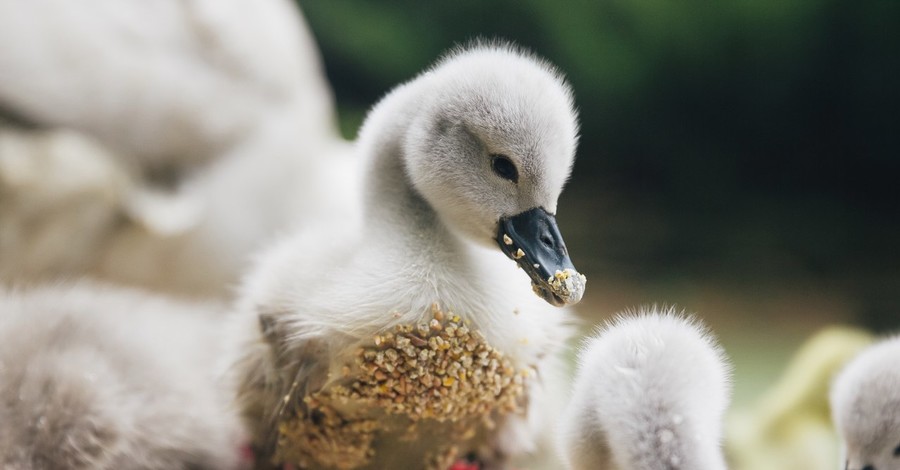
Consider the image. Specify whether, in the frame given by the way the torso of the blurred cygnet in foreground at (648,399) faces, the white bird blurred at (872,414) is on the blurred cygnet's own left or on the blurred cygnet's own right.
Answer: on the blurred cygnet's own right

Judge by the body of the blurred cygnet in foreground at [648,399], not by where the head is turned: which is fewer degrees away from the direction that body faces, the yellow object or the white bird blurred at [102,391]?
the yellow object

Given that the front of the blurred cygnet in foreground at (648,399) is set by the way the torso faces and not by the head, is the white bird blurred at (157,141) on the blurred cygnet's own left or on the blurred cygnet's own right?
on the blurred cygnet's own left

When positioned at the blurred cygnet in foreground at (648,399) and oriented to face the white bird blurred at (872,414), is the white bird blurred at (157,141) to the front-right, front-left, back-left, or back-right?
back-left

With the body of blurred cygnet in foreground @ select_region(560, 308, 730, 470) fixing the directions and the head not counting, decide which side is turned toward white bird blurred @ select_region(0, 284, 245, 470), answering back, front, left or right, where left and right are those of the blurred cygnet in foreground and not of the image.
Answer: left

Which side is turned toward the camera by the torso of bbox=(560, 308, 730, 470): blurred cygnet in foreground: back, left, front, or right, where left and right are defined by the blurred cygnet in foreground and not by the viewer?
back
